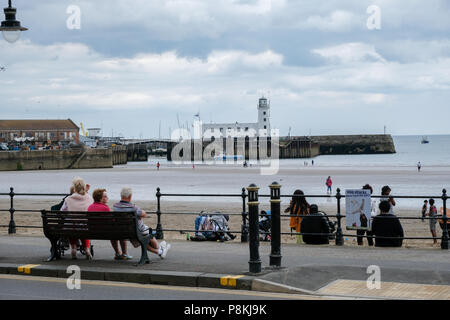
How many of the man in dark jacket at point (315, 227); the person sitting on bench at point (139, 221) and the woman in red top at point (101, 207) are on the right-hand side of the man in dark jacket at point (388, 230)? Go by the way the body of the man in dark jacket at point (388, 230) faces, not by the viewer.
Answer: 0

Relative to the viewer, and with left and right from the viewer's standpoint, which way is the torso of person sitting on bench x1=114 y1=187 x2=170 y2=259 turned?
facing away from the viewer and to the right of the viewer

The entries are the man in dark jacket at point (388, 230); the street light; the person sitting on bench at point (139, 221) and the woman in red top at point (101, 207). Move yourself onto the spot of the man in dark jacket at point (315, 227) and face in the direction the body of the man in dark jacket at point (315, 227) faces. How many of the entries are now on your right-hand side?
1

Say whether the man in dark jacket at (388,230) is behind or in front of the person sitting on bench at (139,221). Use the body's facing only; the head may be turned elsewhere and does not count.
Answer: in front

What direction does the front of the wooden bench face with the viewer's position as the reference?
facing away from the viewer and to the right of the viewer

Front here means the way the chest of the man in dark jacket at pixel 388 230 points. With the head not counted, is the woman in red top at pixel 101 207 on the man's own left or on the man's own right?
on the man's own left

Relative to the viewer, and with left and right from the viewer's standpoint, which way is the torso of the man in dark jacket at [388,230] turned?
facing away from the viewer

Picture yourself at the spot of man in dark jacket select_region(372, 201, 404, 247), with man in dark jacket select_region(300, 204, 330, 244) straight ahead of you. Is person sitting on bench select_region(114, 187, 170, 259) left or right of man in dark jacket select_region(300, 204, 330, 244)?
left

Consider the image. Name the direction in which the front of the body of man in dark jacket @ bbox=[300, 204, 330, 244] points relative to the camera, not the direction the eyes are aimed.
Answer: away from the camera

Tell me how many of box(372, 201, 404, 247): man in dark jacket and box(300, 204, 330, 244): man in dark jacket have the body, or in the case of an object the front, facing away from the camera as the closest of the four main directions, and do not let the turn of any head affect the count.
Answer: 2

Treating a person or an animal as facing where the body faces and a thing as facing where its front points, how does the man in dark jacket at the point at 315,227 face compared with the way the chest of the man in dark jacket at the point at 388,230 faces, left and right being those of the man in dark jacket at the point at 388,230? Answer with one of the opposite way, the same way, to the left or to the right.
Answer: the same way

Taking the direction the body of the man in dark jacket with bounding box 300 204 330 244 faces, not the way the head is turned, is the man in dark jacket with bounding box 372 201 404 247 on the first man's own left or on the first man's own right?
on the first man's own right

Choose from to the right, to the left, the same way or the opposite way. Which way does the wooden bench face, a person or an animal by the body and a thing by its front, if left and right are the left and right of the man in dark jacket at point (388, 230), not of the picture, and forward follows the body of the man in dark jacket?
the same way

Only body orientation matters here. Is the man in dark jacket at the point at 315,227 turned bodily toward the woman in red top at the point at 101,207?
no
